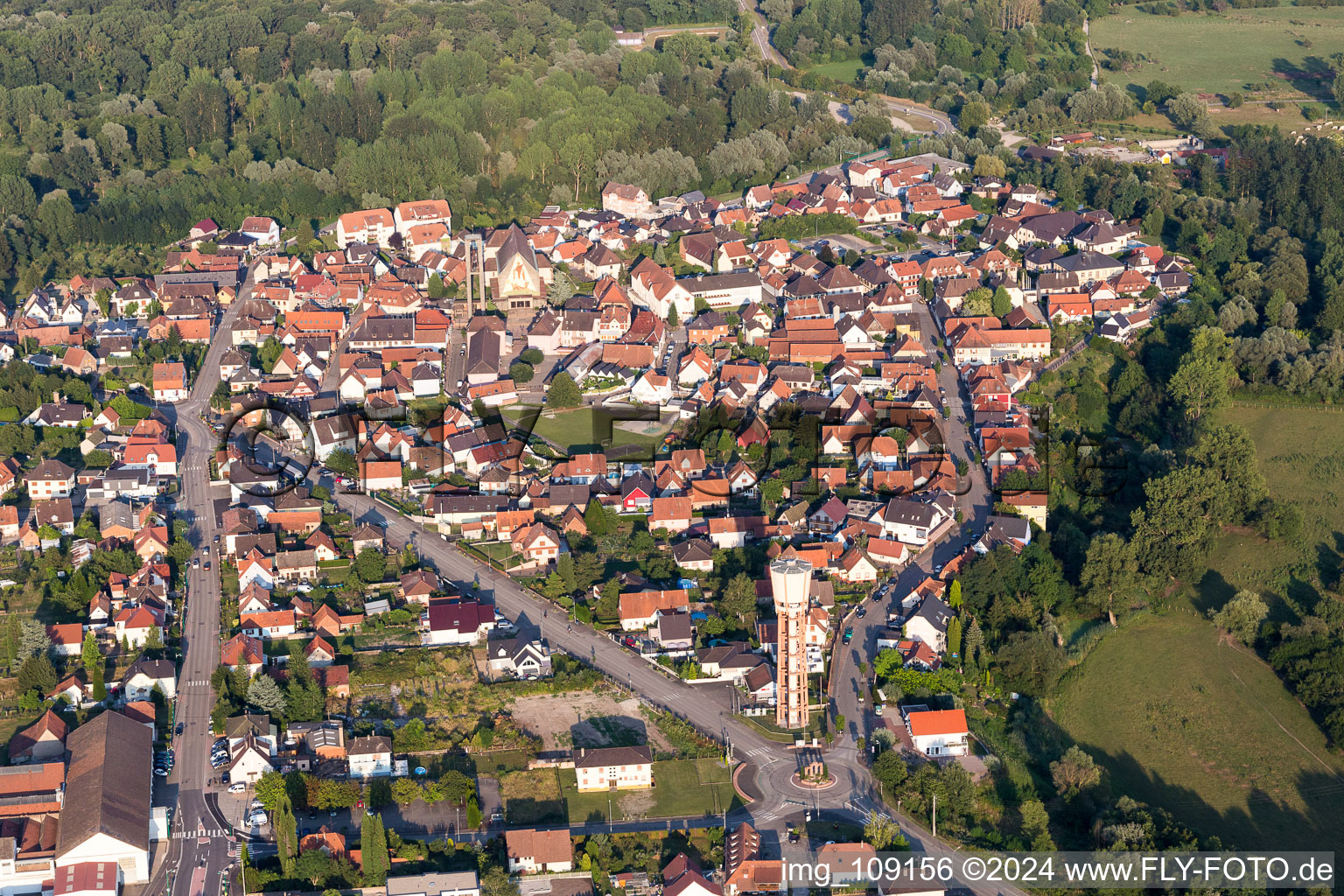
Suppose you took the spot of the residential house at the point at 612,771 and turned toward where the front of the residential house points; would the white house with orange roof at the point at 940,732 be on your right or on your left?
on your left

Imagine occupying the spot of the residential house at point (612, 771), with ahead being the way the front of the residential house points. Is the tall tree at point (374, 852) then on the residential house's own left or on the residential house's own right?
on the residential house's own right

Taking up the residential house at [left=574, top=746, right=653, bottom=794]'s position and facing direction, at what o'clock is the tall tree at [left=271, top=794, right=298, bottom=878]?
The tall tree is roughly at 2 o'clock from the residential house.

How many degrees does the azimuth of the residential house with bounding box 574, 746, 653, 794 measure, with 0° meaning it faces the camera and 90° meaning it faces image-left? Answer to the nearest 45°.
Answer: approximately 0°

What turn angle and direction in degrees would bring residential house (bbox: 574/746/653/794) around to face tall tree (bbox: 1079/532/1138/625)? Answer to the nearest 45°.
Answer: approximately 135° to its left

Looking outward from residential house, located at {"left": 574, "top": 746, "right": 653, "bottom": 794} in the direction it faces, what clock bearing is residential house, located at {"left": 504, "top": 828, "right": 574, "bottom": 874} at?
residential house, located at {"left": 504, "top": 828, "right": 574, "bottom": 874} is roughly at 1 o'clock from residential house, located at {"left": 574, "top": 746, "right": 653, "bottom": 794}.

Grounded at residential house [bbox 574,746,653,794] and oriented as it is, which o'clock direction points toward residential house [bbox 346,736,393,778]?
residential house [bbox 346,736,393,778] is roughly at 3 o'clock from residential house [bbox 574,746,653,794].

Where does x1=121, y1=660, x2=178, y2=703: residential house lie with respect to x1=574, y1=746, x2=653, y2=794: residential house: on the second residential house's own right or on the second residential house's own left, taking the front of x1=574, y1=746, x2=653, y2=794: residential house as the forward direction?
on the second residential house's own right

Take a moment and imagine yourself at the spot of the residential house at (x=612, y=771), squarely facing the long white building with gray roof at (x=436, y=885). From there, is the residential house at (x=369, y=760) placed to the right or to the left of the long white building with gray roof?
right

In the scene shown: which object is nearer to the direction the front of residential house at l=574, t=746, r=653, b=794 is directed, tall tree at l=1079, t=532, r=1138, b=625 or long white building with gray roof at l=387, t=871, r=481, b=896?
the long white building with gray roof

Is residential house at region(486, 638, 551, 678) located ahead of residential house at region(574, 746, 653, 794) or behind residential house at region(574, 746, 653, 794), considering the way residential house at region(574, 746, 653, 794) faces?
behind
